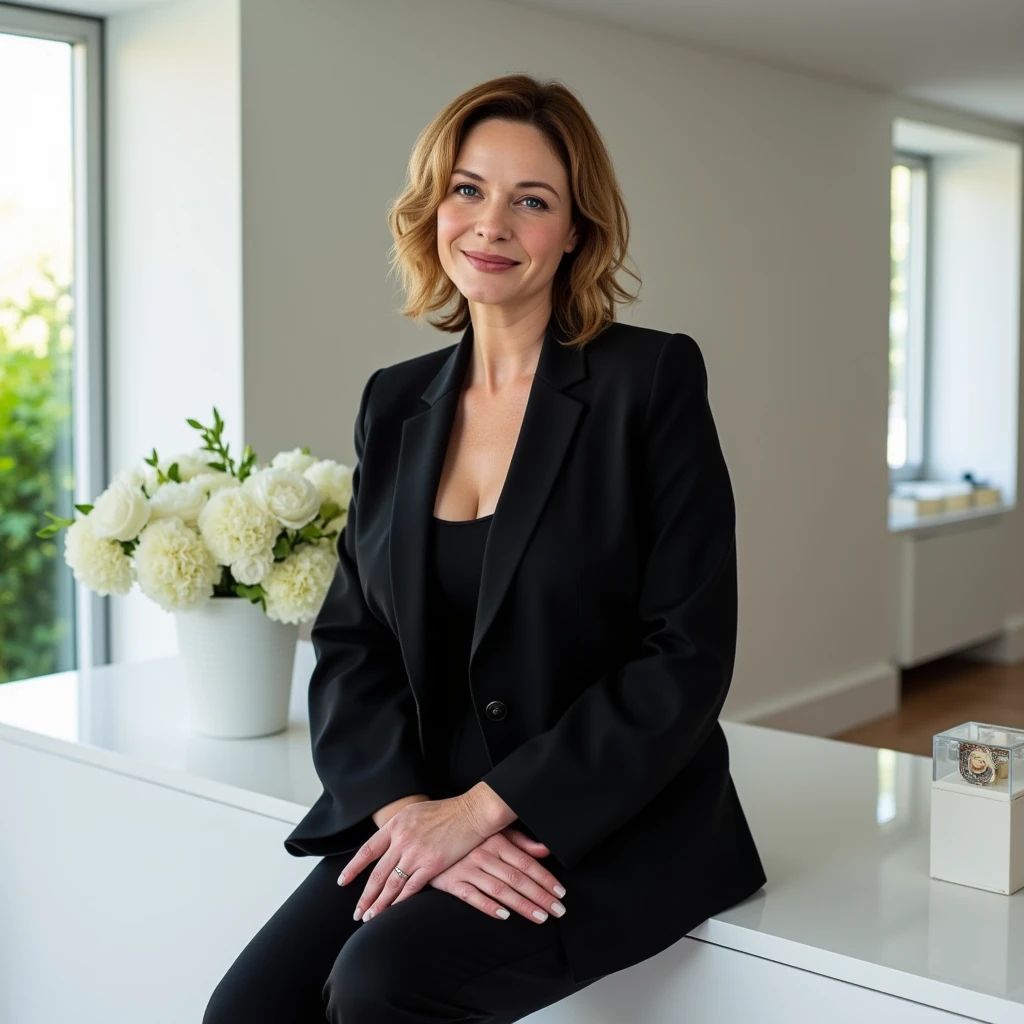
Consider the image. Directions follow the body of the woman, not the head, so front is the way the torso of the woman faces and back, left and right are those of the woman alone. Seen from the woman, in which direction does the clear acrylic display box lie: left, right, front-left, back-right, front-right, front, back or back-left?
back-left

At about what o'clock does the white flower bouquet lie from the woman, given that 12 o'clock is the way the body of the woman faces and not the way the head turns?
The white flower bouquet is roughly at 3 o'clock from the woman.

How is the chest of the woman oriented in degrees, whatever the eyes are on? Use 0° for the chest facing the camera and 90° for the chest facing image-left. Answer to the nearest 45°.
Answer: approximately 45°

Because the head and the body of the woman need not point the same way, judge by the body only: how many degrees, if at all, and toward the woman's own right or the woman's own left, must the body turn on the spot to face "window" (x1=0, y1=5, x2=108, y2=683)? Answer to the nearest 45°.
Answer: approximately 90° to the woman's own right

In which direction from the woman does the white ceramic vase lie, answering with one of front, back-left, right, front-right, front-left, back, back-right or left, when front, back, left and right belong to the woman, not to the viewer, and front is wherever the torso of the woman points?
right

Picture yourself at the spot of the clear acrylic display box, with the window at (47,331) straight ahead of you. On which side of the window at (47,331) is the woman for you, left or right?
left

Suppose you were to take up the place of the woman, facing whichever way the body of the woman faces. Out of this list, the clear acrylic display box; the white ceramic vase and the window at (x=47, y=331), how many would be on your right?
2

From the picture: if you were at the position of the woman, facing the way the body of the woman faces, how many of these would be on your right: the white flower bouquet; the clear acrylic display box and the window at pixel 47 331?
2
